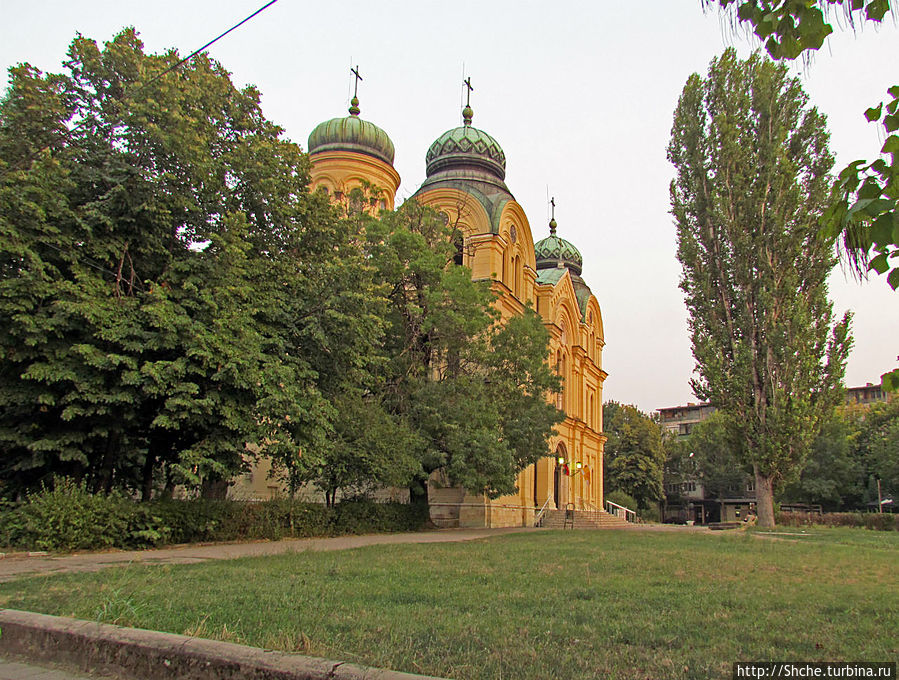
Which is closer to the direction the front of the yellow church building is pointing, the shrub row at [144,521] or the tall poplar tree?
the tall poplar tree

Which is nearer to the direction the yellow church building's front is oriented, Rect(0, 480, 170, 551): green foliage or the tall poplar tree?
the tall poplar tree

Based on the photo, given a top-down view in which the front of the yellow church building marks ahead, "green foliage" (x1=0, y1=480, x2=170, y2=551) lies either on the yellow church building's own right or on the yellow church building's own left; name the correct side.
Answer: on the yellow church building's own right

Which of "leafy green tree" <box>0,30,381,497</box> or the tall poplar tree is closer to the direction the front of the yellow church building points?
the tall poplar tree

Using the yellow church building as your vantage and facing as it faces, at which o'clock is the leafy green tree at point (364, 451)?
The leafy green tree is roughly at 2 o'clock from the yellow church building.

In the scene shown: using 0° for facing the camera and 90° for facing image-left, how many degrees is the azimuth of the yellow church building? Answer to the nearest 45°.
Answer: approximately 315°

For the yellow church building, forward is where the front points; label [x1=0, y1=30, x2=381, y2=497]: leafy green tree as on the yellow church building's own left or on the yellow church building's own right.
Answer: on the yellow church building's own right
